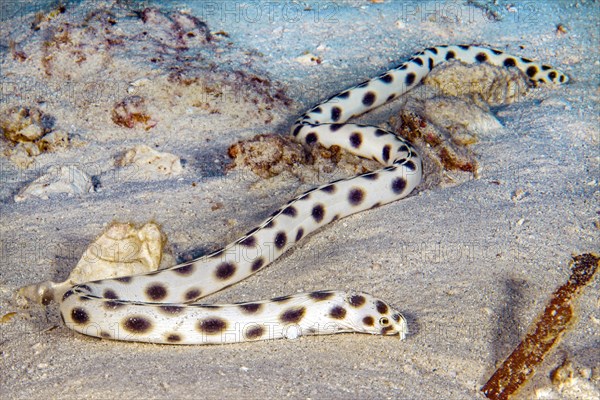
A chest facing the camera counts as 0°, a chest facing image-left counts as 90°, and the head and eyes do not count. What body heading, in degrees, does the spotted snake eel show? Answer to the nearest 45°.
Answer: approximately 270°

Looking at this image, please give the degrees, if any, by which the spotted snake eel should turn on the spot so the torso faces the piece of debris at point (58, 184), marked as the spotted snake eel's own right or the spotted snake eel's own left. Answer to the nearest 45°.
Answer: approximately 135° to the spotted snake eel's own left

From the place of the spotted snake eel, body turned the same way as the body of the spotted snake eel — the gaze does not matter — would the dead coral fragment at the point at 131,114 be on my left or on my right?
on my left

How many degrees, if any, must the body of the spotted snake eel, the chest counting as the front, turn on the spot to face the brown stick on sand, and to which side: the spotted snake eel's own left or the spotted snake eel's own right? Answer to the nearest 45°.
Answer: approximately 45° to the spotted snake eel's own right

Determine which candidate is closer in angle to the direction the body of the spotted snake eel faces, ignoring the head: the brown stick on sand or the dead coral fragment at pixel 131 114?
the brown stick on sand

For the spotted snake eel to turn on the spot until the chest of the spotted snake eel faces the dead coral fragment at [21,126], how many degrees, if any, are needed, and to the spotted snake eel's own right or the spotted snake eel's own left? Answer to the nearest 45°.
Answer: approximately 135° to the spotted snake eel's own left

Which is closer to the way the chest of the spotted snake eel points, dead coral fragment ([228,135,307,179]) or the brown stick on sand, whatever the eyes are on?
the brown stick on sand

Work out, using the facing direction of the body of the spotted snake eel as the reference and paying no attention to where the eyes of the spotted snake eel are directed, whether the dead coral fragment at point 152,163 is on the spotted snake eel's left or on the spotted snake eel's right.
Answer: on the spotted snake eel's left
